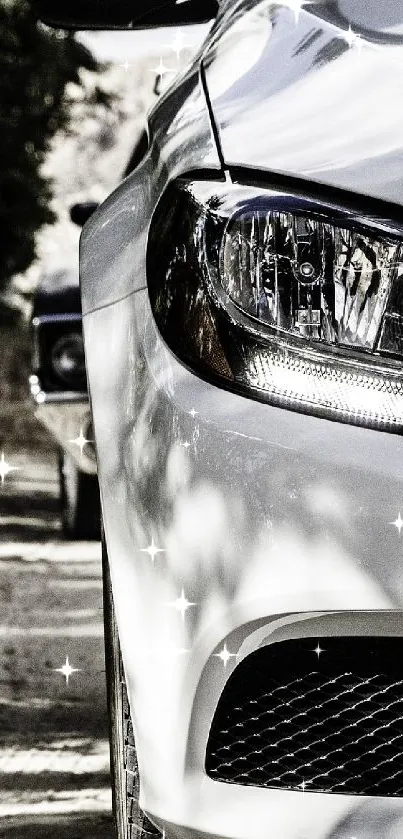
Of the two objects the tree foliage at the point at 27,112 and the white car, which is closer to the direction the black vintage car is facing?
the white car

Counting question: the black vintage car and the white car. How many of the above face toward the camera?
2

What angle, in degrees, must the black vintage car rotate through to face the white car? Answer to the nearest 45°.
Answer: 0° — it already faces it

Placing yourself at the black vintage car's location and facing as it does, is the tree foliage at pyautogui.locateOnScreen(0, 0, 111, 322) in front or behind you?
behind

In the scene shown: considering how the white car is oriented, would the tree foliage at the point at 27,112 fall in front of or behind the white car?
behind

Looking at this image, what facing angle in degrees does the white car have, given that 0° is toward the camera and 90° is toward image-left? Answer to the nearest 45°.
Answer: approximately 0°

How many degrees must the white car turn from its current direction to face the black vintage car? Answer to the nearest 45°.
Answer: approximately 180°
